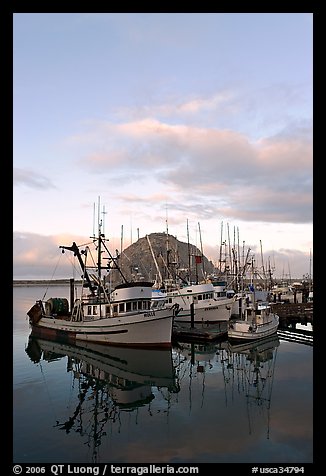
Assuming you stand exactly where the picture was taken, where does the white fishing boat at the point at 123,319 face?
facing the viewer and to the right of the viewer

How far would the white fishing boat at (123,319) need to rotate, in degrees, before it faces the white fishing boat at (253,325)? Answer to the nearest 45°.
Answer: approximately 45° to its left
